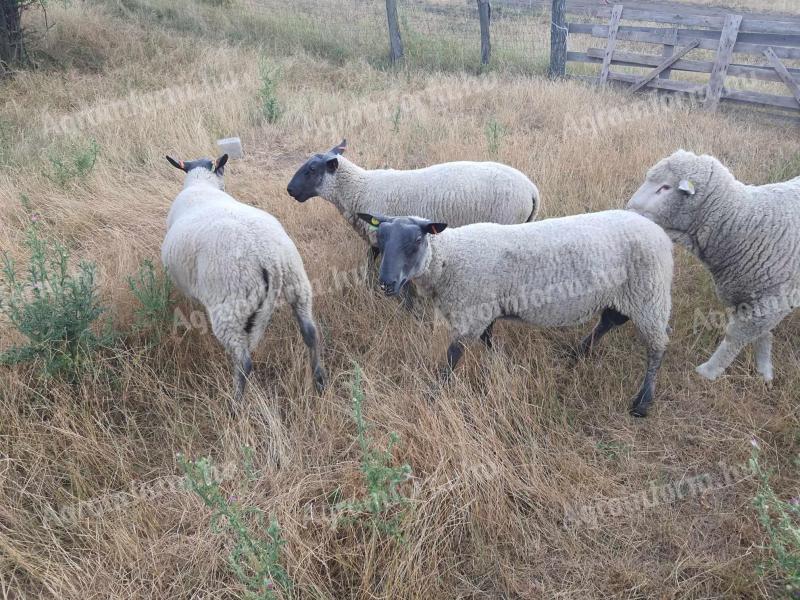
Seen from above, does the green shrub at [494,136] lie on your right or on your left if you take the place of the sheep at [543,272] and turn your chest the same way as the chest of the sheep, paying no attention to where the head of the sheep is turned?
on your right

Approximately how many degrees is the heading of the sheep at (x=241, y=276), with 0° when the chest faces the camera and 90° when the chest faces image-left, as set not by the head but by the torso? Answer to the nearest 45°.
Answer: approximately 135°

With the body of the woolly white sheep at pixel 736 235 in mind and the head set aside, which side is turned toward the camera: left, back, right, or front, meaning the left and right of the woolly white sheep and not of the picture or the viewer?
left

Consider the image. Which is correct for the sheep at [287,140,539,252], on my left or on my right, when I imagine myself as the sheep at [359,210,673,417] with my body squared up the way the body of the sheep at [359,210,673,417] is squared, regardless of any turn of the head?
on my right

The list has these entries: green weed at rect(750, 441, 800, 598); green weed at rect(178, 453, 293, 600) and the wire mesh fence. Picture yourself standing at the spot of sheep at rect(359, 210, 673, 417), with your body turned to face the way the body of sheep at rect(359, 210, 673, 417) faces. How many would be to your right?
1

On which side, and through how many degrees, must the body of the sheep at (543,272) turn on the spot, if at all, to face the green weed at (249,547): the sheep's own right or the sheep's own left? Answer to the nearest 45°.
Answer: approximately 45° to the sheep's own left

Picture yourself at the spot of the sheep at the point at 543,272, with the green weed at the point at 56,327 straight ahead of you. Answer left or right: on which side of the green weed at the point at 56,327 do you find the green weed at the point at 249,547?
left

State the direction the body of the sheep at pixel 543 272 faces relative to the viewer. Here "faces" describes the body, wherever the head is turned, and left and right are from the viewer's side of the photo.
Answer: facing to the left of the viewer

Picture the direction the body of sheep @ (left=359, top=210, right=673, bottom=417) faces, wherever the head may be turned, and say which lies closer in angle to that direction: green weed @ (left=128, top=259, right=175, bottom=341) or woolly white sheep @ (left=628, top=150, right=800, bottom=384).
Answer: the green weed

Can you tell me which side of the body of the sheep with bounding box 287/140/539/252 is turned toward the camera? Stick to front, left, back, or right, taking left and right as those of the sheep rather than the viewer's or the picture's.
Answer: left
